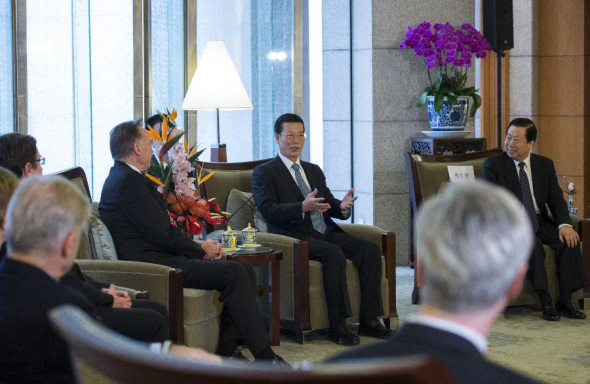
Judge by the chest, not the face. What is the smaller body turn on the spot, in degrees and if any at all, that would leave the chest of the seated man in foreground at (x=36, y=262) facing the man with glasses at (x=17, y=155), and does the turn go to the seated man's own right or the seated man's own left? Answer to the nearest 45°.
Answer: approximately 45° to the seated man's own left

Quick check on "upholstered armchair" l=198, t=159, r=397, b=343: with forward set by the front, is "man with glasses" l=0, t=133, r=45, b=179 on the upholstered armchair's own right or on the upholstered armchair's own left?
on the upholstered armchair's own right

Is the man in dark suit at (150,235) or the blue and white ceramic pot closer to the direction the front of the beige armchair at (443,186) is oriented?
the man in dark suit

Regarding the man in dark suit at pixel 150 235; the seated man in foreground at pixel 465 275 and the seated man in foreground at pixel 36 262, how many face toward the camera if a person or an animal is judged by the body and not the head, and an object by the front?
0

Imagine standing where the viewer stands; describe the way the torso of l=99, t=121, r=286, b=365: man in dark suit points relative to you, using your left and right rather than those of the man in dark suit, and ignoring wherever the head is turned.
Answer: facing to the right of the viewer

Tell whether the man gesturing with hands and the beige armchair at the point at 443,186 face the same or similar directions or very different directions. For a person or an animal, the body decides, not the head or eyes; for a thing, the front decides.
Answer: same or similar directions

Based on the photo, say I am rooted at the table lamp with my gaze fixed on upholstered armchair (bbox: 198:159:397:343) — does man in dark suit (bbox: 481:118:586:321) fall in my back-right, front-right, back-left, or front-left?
front-left

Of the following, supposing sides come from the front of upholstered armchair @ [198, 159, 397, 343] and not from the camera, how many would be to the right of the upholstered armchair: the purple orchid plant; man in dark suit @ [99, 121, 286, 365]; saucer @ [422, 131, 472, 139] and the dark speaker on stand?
1

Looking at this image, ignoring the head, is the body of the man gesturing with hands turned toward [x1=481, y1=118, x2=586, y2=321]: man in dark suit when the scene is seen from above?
no

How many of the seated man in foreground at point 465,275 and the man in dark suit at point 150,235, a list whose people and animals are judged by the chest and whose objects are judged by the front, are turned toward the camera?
0

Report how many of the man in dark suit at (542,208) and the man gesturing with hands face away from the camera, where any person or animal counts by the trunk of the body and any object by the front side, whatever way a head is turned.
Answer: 0

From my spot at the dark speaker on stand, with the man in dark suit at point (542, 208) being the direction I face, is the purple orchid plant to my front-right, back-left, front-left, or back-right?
front-right

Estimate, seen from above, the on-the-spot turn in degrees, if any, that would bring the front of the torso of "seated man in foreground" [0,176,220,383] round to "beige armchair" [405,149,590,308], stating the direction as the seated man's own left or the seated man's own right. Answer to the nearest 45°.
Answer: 0° — they already face it

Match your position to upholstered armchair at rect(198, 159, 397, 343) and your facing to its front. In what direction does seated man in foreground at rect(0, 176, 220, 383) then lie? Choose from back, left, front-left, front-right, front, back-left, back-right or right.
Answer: front-right

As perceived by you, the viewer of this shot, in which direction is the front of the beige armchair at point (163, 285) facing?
facing the viewer and to the right of the viewer

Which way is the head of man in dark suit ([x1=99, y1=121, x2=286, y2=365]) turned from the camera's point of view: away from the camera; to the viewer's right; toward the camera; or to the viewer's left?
to the viewer's right

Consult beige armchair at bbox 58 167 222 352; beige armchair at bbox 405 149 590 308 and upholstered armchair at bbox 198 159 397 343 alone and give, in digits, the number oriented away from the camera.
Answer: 0

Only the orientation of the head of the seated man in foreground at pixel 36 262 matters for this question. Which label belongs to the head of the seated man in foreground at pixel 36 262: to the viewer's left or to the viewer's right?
to the viewer's right
